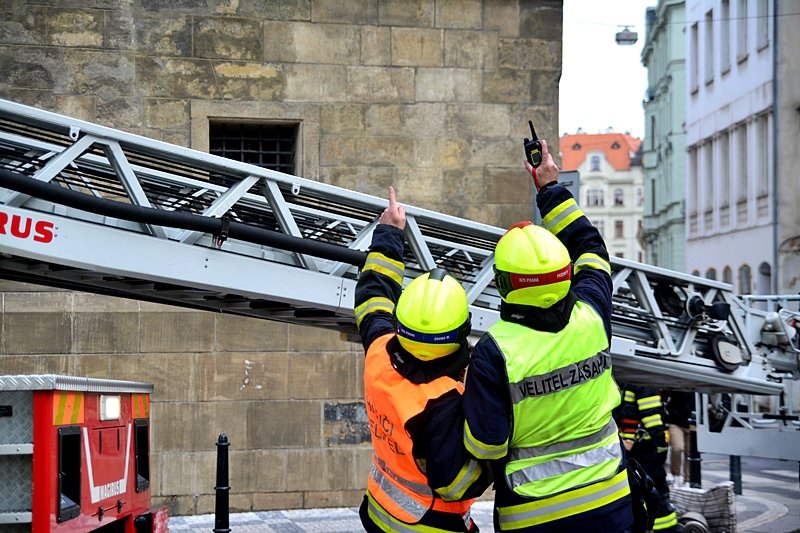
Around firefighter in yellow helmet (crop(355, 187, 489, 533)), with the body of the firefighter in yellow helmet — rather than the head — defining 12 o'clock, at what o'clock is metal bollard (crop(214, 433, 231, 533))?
The metal bollard is roughly at 10 o'clock from the firefighter in yellow helmet.

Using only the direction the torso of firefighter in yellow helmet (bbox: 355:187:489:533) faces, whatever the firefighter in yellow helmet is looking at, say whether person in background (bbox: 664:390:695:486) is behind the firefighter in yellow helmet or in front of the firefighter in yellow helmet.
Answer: in front

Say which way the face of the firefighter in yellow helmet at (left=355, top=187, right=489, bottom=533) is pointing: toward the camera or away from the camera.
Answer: away from the camera

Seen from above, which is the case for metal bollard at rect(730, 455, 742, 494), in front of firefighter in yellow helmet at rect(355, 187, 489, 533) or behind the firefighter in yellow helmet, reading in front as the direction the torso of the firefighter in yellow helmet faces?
in front

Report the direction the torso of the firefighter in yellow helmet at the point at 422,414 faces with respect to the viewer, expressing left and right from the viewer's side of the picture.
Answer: facing away from the viewer and to the right of the viewer

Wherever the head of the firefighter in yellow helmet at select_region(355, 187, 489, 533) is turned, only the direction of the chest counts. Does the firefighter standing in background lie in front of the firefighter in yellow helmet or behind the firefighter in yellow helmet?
in front
